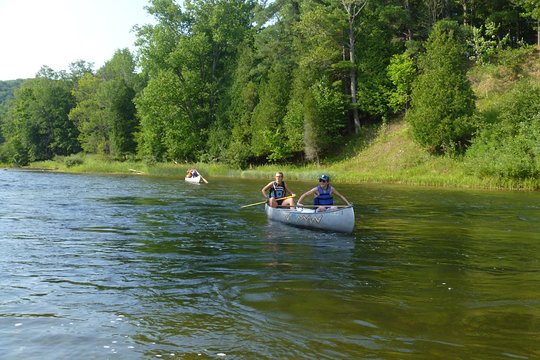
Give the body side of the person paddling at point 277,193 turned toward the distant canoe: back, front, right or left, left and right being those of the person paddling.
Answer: back

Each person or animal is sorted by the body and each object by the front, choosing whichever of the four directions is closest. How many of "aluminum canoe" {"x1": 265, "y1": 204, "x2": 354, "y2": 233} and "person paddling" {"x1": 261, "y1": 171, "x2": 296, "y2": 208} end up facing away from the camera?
0

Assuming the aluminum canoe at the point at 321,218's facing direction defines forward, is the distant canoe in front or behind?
behind

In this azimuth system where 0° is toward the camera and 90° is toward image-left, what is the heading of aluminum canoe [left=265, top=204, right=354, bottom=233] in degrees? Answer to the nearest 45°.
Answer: approximately 315°

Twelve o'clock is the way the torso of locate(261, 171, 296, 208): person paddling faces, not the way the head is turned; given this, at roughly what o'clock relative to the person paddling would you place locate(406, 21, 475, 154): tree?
The tree is roughly at 7 o'clock from the person paddling.

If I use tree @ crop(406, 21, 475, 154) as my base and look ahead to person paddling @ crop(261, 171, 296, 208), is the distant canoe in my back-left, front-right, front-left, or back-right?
front-right

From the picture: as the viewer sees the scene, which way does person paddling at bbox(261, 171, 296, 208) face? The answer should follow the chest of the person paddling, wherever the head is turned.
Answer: toward the camera
